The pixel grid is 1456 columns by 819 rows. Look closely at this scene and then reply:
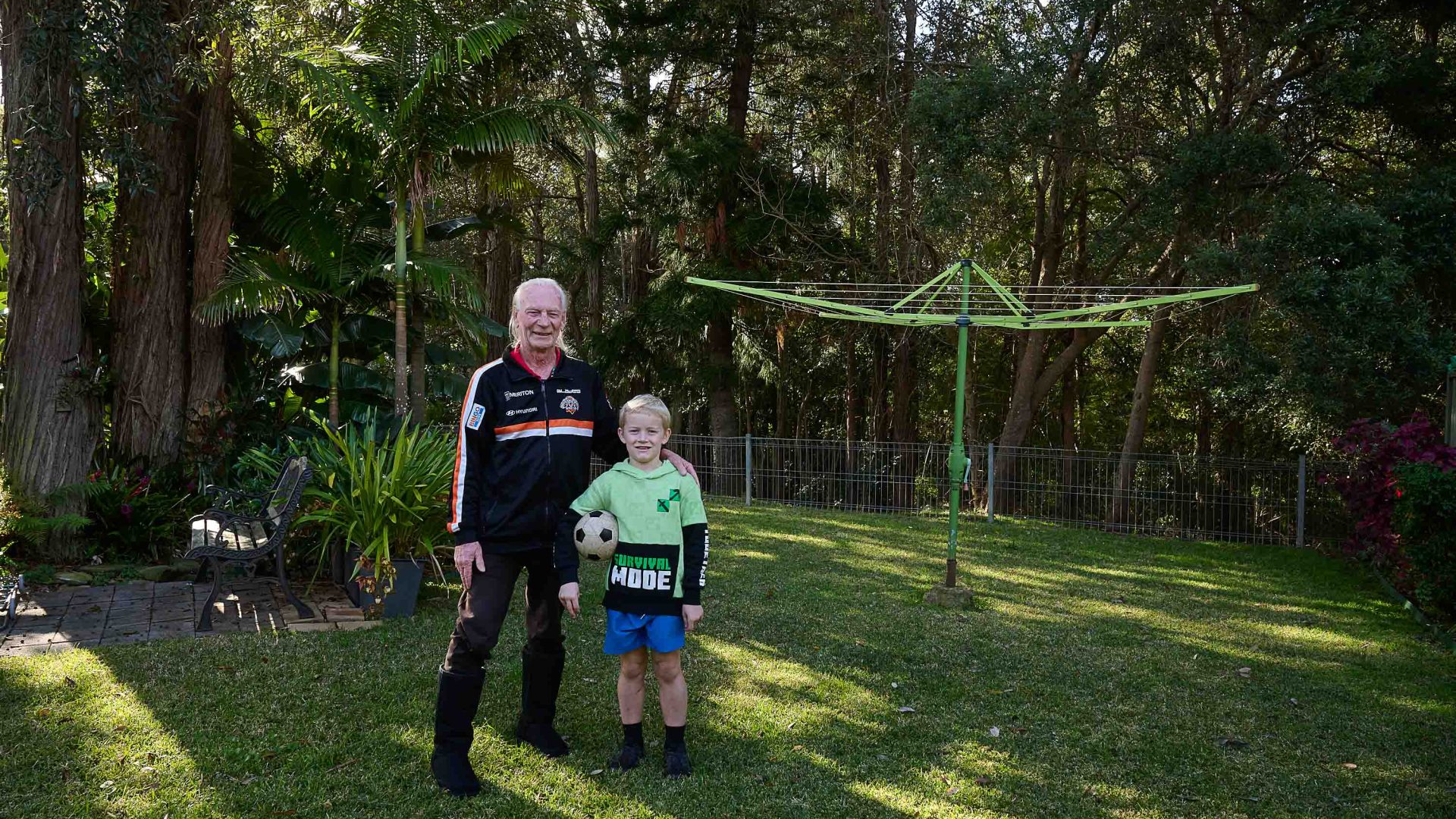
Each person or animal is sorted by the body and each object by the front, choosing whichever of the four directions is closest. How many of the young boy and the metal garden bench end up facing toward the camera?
1

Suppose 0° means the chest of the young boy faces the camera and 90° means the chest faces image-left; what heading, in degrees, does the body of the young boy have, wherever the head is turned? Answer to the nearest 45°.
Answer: approximately 0°

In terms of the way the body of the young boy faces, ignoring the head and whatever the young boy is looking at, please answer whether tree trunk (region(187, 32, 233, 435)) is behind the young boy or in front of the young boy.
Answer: behind

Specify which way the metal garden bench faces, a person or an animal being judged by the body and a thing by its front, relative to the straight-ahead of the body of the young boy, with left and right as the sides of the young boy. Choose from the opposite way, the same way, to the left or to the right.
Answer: to the right

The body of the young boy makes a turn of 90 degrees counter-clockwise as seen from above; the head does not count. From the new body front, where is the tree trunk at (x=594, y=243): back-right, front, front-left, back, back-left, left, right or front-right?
left

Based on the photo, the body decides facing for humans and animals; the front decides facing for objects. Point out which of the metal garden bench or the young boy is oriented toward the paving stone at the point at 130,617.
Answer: the metal garden bench

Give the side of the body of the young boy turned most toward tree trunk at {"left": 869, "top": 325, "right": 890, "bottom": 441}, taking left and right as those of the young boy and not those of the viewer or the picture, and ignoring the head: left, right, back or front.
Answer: back

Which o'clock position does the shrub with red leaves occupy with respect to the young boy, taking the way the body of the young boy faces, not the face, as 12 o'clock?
The shrub with red leaves is roughly at 8 o'clock from the young boy.

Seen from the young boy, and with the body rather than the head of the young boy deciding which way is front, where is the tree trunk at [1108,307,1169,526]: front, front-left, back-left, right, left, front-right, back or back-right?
back-left

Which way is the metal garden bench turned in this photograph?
to the viewer's left
